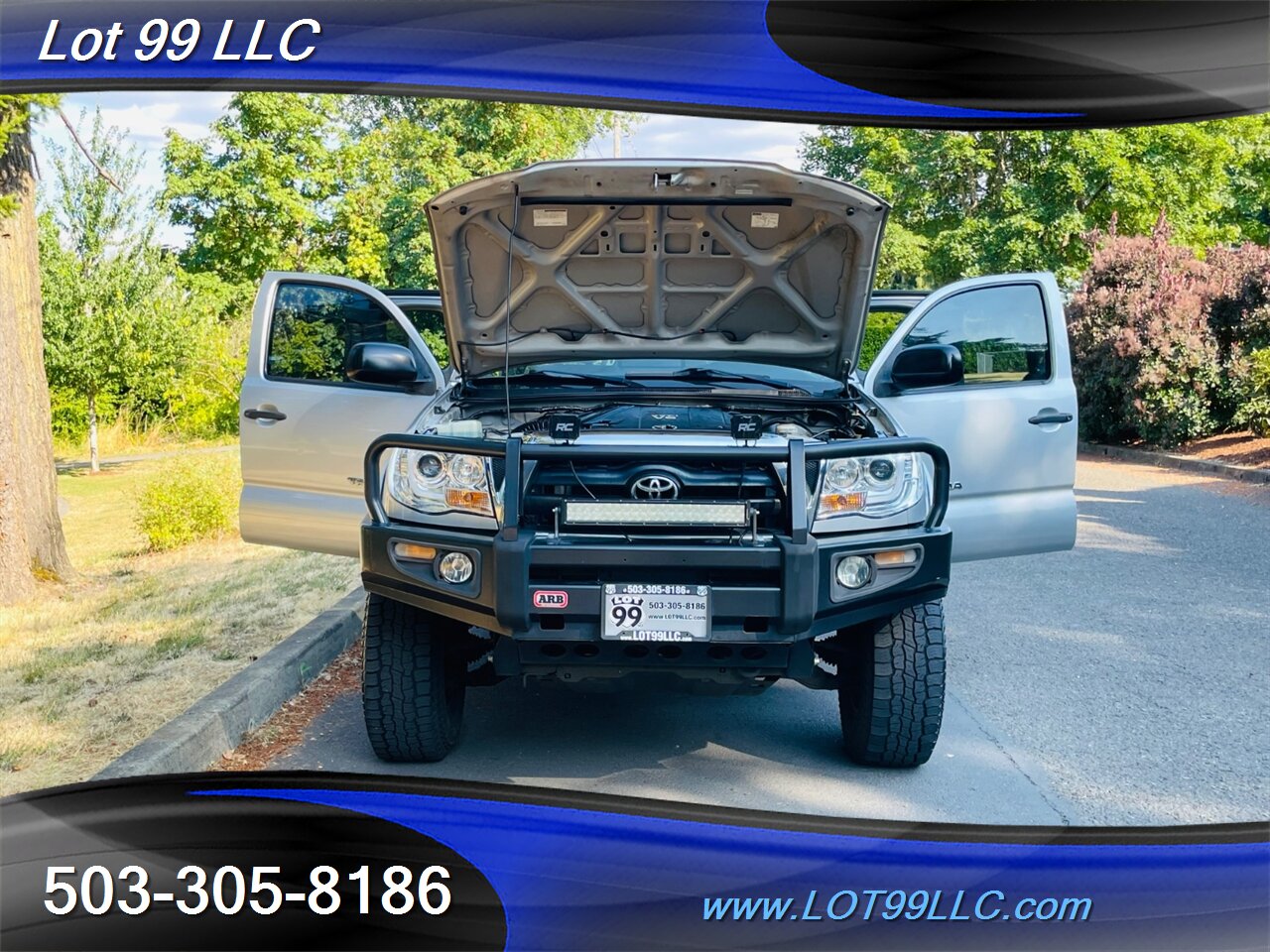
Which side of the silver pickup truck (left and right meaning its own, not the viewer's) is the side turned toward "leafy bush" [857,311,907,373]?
back

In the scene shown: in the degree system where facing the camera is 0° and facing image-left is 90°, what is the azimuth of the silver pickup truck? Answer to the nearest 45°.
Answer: approximately 0°

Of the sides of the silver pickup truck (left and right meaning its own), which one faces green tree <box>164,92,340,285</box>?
back

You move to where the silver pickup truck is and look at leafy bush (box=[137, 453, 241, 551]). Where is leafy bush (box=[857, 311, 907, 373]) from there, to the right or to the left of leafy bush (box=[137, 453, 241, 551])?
right

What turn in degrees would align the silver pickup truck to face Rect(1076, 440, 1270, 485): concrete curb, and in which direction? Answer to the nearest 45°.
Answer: approximately 135° to its left

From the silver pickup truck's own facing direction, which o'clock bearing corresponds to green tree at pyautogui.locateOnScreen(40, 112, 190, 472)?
The green tree is roughly at 5 o'clock from the silver pickup truck.

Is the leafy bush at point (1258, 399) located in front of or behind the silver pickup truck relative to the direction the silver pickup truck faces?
behind

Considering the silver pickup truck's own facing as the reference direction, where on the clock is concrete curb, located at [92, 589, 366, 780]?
The concrete curb is roughly at 3 o'clock from the silver pickup truck.

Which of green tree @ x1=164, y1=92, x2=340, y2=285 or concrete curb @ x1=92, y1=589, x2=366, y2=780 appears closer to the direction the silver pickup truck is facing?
the concrete curb

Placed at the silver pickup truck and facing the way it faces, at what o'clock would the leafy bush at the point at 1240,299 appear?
The leafy bush is roughly at 7 o'clock from the silver pickup truck.

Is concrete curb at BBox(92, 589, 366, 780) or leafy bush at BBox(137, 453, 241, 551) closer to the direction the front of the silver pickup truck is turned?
the concrete curb

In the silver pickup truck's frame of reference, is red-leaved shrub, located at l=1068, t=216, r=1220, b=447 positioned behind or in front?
behind
